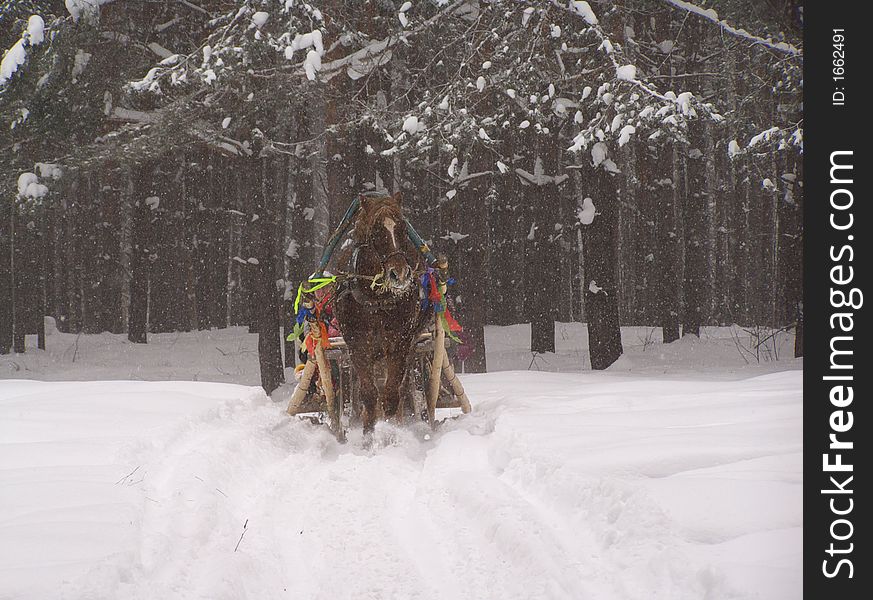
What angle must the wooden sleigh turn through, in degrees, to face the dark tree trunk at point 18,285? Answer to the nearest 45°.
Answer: approximately 135° to its right

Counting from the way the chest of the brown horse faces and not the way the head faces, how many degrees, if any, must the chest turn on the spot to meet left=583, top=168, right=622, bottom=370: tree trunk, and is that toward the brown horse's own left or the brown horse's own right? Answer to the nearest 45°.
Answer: approximately 135° to the brown horse's own left

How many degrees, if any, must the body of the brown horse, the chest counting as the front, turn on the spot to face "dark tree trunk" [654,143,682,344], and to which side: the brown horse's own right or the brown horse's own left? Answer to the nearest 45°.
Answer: approximately 135° to the brown horse's own left

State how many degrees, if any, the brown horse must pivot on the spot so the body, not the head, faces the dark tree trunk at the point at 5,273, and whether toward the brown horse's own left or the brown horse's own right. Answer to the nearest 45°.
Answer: approximately 135° to the brown horse's own right

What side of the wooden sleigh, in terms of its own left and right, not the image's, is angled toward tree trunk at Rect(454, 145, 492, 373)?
back

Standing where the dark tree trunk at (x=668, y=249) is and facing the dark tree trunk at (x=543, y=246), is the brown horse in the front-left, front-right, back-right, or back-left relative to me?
front-left

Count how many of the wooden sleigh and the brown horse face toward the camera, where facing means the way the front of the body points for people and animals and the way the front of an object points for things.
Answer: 2

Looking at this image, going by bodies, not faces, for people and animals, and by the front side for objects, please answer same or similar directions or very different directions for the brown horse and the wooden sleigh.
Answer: same or similar directions

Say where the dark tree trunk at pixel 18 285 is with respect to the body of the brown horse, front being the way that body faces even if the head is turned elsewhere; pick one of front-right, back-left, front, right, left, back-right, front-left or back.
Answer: back-right

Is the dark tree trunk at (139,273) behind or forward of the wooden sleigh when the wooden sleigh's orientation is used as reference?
behind

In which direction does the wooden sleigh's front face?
toward the camera

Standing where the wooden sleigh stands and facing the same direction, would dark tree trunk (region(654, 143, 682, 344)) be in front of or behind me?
behind
